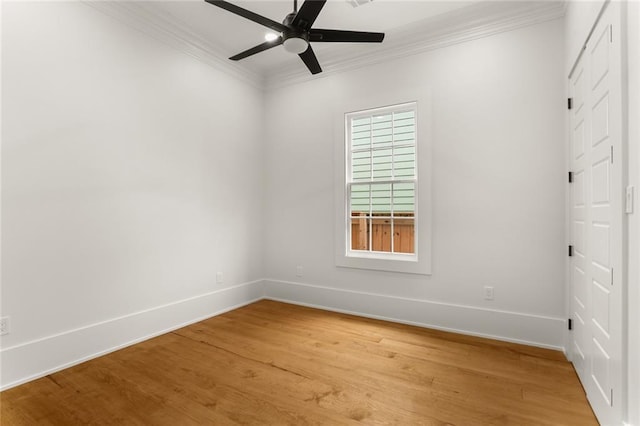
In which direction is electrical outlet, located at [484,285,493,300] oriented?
toward the camera

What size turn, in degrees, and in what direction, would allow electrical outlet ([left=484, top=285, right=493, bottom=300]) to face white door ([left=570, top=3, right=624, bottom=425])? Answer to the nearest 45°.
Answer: approximately 45° to its left

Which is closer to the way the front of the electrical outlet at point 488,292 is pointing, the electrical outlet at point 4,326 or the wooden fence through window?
the electrical outlet

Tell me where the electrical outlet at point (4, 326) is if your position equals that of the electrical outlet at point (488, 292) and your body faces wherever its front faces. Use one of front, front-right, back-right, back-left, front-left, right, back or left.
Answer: front-right

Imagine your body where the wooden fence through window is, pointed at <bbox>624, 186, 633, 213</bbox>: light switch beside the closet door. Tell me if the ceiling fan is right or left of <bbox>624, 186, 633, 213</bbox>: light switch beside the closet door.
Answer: right
